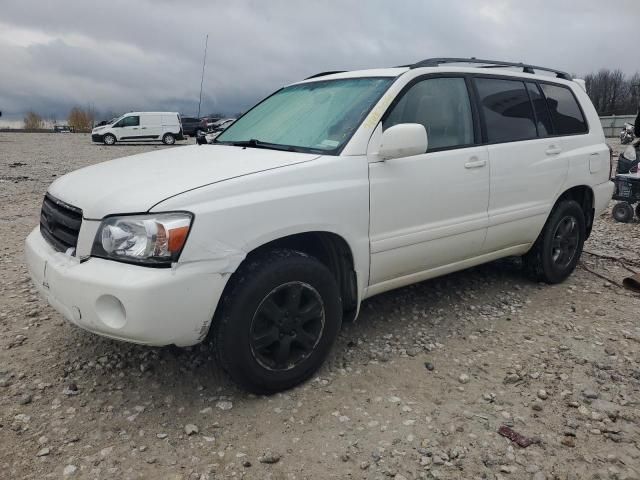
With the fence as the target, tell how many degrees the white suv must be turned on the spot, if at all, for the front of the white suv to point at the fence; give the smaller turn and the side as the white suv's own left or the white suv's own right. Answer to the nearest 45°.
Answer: approximately 180°

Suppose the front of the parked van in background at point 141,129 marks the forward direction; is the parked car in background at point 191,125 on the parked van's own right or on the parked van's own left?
on the parked van's own right

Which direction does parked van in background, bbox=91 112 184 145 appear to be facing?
to the viewer's left

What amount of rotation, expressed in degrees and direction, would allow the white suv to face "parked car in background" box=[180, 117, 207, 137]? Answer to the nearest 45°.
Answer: approximately 135° to its right

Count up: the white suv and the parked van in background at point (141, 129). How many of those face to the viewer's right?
0

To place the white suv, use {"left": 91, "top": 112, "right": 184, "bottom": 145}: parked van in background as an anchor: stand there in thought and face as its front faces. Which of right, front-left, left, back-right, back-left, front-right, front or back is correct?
left

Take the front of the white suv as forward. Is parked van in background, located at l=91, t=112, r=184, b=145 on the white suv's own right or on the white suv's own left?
on the white suv's own right

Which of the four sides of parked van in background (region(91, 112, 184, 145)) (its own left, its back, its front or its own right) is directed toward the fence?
back
